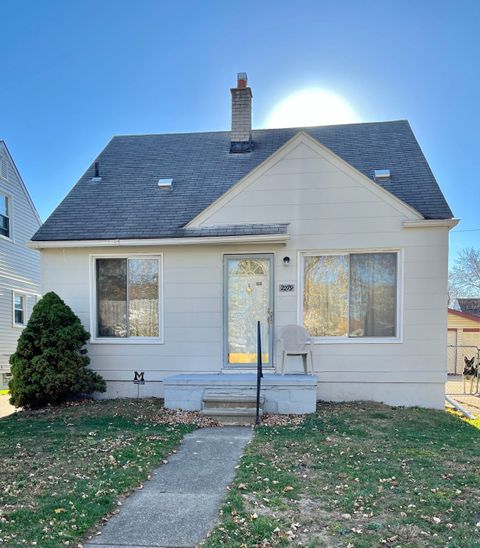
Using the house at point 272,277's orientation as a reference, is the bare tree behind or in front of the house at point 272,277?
behind

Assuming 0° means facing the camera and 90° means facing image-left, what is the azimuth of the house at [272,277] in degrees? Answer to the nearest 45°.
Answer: approximately 0°
